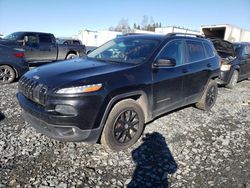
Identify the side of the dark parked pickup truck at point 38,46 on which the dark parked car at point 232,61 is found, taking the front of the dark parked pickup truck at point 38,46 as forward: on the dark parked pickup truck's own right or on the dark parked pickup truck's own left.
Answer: on the dark parked pickup truck's own left

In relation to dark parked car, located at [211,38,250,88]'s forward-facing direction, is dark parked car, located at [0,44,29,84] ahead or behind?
ahead

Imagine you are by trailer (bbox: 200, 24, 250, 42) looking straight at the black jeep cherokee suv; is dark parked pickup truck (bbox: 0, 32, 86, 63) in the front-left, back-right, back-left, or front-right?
front-right

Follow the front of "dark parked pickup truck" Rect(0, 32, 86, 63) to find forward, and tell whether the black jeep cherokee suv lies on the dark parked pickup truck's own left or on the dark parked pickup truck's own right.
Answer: on the dark parked pickup truck's own left

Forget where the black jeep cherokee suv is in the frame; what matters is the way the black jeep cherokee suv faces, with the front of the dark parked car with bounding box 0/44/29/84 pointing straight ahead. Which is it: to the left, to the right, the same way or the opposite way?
the same way

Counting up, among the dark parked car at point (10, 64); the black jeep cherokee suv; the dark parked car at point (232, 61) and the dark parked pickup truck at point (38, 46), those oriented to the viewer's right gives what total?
0

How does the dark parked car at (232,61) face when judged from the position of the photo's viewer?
facing the viewer and to the left of the viewer

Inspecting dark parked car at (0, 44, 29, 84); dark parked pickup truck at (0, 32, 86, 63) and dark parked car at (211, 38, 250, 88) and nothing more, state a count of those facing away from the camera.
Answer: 0

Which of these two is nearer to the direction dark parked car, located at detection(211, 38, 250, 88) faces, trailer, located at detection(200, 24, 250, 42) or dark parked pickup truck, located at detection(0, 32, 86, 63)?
the dark parked pickup truck

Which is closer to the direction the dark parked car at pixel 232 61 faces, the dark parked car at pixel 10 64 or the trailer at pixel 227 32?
the dark parked car

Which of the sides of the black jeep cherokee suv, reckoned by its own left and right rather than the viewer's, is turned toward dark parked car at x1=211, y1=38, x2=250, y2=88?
back

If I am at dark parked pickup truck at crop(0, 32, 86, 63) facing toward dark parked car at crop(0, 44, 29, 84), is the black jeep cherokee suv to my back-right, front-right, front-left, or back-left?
front-left

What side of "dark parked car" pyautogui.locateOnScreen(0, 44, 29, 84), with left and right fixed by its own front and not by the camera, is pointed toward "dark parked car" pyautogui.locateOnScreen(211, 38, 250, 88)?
back

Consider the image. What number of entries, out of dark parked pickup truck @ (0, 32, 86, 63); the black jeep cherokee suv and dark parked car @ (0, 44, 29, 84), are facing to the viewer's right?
0

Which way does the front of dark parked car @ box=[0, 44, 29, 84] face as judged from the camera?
facing to the left of the viewer

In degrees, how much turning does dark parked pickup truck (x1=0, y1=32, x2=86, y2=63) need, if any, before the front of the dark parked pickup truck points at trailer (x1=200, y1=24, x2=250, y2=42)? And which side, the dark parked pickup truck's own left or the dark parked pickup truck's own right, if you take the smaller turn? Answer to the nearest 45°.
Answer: approximately 135° to the dark parked pickup truck's own left

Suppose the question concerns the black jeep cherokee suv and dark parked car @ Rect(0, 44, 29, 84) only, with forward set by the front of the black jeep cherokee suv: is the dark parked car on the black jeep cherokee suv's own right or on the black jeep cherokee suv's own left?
on the black jeep cherokee suv's own right

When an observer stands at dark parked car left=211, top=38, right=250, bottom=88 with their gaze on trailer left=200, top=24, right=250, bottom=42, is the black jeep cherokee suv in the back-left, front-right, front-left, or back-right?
back-left

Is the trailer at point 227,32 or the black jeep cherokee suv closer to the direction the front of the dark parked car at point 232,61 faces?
the black jeep cherokee suv
